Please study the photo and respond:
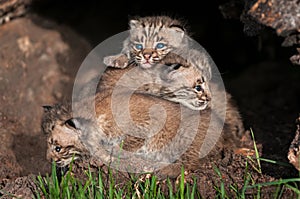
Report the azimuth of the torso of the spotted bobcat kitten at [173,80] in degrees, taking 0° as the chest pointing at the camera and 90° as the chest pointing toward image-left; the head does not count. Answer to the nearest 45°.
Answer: approximately 270°
